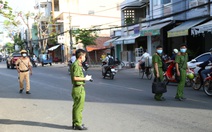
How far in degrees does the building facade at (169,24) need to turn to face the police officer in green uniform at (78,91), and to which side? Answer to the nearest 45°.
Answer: approximately 45° to its left

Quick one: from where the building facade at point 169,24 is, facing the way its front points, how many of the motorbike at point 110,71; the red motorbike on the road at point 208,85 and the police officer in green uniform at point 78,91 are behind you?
0

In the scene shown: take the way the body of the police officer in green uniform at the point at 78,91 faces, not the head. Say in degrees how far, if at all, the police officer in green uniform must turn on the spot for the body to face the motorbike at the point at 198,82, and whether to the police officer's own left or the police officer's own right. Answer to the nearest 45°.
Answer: approximately 45° to the police officer's own left

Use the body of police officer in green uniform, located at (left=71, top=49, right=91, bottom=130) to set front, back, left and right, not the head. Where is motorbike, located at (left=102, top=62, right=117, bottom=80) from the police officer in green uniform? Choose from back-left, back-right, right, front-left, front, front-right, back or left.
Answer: left

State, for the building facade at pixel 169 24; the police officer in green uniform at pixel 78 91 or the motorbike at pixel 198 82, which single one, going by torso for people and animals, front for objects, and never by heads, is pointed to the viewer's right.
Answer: the police officer in green uniform

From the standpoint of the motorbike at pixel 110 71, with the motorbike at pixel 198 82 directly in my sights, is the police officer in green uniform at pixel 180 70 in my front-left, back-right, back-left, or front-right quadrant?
front-right

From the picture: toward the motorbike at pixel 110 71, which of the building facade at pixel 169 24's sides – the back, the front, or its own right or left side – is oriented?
front

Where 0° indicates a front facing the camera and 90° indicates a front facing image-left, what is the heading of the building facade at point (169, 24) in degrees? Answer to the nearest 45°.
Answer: approximately 45°

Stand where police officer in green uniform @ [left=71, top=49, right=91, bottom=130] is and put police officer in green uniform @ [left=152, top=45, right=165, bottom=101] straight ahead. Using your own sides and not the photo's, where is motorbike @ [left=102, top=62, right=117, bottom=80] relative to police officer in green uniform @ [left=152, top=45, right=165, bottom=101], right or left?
left

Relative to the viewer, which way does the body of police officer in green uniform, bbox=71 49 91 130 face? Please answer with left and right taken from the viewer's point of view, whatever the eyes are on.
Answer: facing to the right of the viewer

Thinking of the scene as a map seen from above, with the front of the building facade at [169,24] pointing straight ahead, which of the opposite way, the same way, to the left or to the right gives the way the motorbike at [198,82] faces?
the same way

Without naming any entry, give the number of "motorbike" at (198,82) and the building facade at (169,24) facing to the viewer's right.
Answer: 0

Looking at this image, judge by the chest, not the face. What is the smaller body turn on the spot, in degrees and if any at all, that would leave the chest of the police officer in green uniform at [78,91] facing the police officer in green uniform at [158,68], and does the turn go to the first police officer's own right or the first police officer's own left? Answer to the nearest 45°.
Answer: approximately 45° to the first police officer's own left

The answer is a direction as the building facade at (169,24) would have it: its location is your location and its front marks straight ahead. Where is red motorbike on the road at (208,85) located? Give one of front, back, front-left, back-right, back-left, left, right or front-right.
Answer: front-left

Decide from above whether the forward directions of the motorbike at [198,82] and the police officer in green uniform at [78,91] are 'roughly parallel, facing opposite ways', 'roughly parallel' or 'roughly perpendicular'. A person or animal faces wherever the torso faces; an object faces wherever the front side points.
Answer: roughly parallel, facing opposite ways
